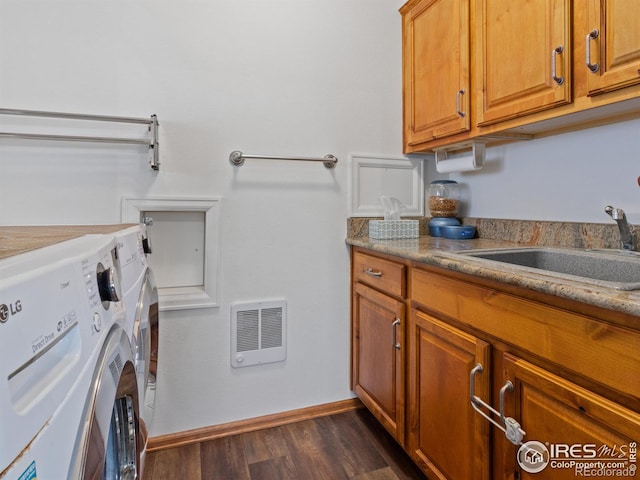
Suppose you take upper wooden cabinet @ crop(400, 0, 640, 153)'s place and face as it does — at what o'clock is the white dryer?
The white dryer is roughly at 12 o'clock from the upper wooden cabinet.

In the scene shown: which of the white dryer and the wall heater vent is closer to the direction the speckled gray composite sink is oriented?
the white dryer

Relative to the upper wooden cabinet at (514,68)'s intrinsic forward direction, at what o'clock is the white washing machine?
The white washing machine is roughly at 11 o'clock from the upper wooden cabinet.

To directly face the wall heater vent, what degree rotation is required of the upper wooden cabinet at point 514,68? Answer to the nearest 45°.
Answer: approximately 45° to its right

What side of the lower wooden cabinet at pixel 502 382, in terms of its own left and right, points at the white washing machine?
front

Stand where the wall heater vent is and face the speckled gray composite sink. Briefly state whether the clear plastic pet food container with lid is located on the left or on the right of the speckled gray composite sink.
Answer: left

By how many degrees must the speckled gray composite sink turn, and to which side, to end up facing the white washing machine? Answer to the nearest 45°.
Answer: approximately 45° to its left

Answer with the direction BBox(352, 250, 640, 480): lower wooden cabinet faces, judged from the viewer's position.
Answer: facing the viewer and to the left of the viewer
